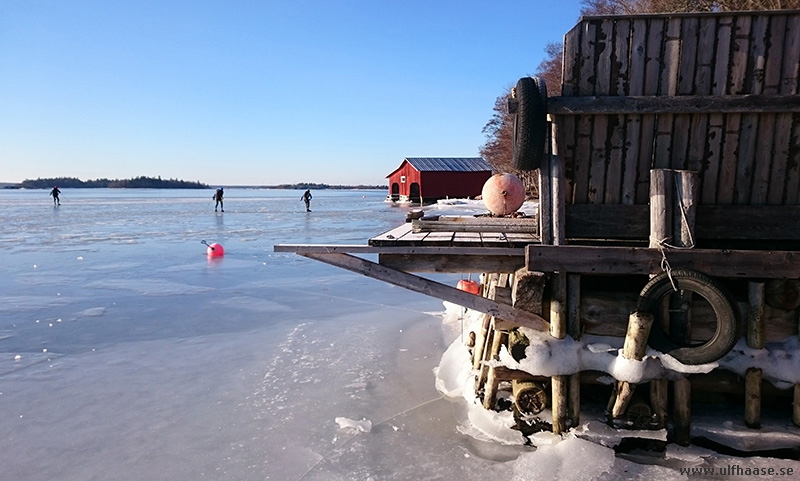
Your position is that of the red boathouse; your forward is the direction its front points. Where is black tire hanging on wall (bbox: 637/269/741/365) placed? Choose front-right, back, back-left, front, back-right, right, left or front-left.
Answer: front-left

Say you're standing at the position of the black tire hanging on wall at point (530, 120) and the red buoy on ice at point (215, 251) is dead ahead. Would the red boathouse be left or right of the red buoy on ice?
right

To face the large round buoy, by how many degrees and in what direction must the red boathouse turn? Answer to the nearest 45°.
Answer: approximately 45° to its left

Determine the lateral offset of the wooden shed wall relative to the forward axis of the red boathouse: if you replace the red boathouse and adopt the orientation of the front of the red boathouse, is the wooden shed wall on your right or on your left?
on your left

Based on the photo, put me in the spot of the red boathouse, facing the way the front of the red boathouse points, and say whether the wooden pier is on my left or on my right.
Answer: on my left

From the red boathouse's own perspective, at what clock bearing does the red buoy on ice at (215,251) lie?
The red buoy on ice is roughly at 11 o'clock from the red boathouse.

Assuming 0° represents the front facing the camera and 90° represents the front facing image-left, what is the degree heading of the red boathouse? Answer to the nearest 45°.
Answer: approximately 45°

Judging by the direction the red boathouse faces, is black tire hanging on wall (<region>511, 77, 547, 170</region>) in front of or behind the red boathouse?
in front

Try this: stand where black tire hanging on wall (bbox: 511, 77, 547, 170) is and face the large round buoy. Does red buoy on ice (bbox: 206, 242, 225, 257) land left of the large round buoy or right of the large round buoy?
left
